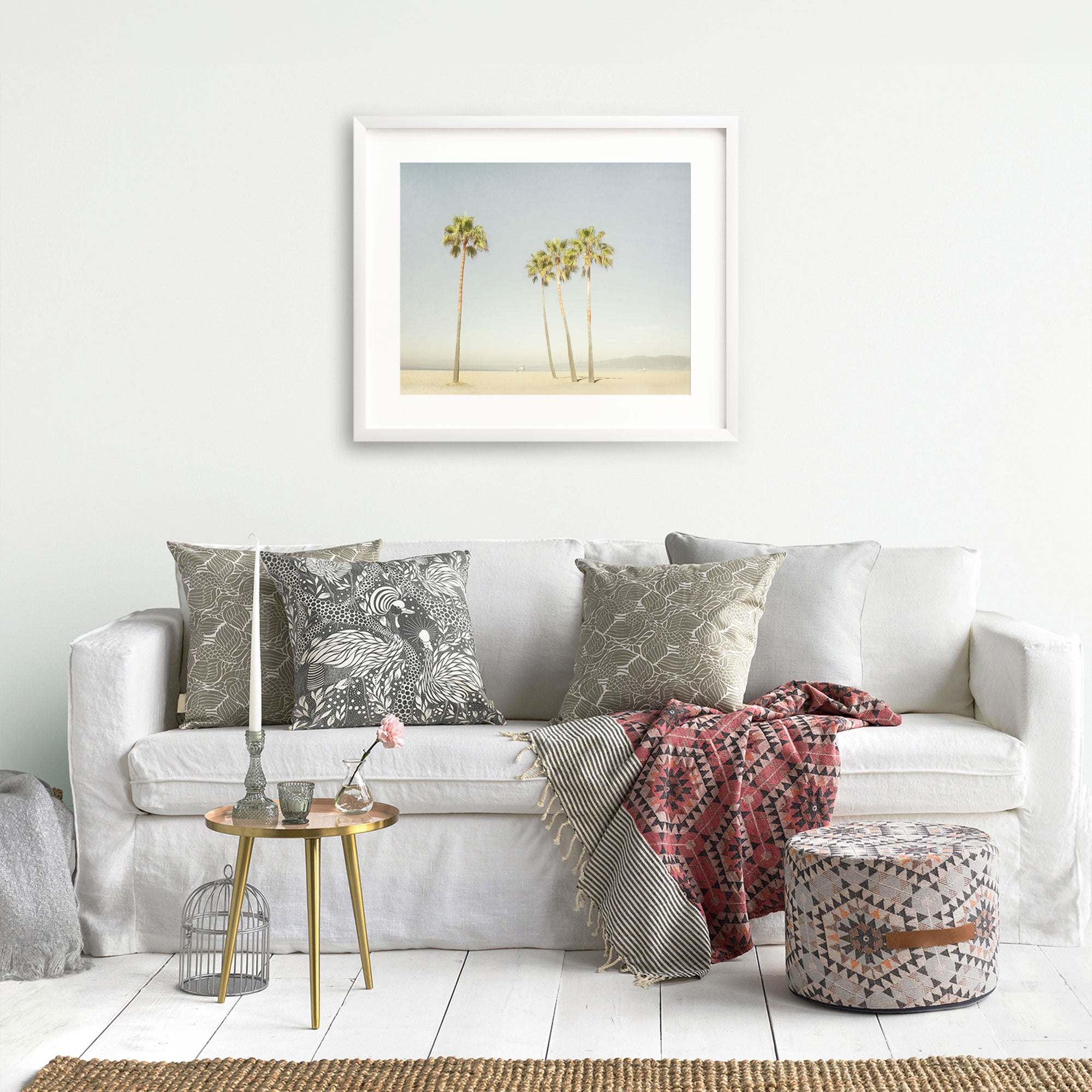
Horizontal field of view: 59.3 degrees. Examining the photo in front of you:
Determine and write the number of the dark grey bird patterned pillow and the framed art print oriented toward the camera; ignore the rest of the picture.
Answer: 2

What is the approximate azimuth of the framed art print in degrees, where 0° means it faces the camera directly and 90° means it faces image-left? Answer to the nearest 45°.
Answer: approximately 0°

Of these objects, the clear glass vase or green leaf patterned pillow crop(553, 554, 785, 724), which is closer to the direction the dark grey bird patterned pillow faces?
the clear glass vase

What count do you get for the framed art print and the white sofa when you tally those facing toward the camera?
2
